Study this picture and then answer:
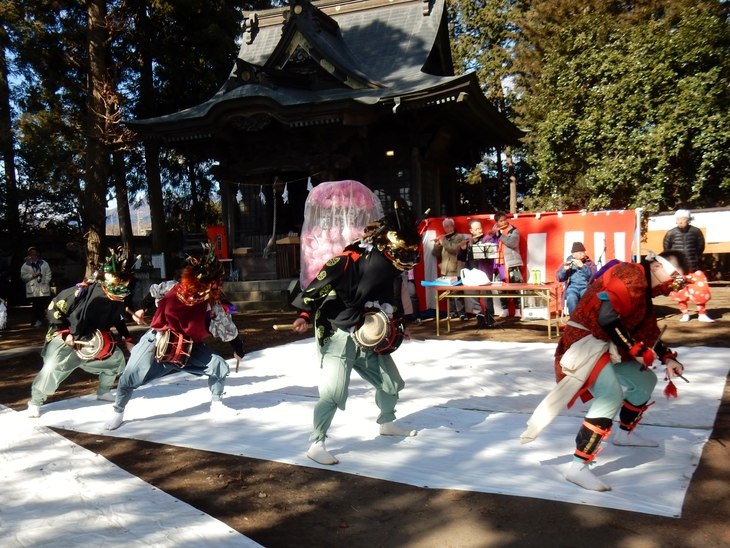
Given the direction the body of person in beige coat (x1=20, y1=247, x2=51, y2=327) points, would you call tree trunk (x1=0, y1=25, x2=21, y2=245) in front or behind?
behind

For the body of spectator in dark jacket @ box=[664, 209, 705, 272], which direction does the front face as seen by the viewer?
toward the camera

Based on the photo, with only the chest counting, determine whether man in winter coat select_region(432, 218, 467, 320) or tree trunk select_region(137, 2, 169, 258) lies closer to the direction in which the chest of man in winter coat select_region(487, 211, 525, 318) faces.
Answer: the man in winter coat

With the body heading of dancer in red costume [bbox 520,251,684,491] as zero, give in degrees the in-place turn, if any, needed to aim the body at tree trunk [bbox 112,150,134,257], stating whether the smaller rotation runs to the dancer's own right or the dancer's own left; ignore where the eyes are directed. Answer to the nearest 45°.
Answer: approximately 135° to the dancer's own left

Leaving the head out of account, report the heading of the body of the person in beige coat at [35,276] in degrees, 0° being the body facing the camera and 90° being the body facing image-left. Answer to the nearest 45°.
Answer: approximately 0°

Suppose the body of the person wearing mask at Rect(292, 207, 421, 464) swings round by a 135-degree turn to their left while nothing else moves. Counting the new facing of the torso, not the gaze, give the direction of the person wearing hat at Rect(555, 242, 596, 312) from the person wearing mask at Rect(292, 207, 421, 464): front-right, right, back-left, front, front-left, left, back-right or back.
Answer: front-right

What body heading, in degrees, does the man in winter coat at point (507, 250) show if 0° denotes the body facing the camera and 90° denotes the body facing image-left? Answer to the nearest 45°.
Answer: approximately 45°

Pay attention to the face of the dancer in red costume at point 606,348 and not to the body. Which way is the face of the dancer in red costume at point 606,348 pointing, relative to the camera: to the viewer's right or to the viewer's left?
to the viewer's right

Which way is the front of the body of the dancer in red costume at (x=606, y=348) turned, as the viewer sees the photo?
to the viewer's right

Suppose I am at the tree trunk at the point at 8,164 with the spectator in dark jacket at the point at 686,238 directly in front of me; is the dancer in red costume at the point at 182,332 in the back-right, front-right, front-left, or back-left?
front-right

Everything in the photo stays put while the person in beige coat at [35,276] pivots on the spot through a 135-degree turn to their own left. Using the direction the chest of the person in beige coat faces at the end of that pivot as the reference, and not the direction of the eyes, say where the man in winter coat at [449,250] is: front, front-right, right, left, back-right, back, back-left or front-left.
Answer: right

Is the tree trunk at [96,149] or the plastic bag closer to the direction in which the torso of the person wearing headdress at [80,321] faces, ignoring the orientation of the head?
the plastic bag

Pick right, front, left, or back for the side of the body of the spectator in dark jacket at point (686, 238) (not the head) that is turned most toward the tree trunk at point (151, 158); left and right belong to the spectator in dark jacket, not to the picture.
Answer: right

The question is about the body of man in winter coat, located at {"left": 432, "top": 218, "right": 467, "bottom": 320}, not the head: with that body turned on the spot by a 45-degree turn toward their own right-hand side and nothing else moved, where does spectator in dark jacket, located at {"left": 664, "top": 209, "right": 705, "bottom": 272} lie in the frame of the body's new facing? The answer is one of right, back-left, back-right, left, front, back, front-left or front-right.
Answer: back-left

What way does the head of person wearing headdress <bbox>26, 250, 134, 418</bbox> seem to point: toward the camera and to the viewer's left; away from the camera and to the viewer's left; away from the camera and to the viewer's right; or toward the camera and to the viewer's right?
toward the camera and to the viewer's right

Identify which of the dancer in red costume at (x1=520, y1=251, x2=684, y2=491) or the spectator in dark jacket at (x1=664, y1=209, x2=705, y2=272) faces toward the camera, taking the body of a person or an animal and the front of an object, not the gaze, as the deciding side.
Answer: the spectator in dark jacket

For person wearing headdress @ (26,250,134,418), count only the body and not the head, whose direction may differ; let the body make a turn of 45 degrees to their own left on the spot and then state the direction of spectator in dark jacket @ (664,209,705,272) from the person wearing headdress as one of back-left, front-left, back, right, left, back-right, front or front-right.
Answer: front
